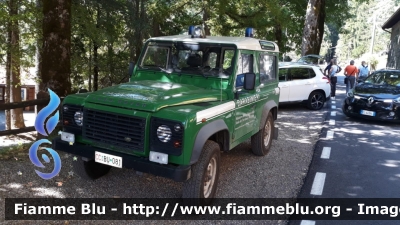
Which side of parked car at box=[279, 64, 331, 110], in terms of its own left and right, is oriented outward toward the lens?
left

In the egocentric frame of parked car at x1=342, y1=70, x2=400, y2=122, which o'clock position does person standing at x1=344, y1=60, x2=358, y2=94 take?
The person standing is roughly at 4 o'clock from the parked car.

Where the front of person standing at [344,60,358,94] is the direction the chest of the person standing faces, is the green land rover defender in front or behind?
behind

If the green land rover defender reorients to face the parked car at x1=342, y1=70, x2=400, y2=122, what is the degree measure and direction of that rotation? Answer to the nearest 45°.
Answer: approximately 180°

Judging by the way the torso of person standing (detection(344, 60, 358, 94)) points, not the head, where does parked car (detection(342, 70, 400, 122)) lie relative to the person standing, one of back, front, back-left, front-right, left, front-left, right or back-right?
back

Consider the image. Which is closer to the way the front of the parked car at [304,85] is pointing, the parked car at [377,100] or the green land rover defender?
the green land rover defender

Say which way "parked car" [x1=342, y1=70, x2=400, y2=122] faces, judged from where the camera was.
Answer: facing the viewer and to the left of the viewer

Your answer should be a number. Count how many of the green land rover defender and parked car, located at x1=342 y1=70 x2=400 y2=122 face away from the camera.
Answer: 0
